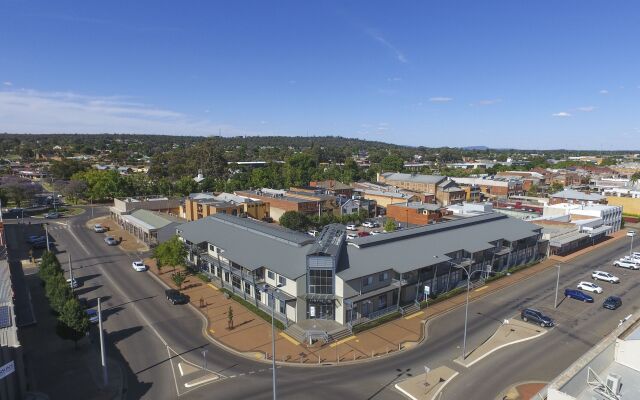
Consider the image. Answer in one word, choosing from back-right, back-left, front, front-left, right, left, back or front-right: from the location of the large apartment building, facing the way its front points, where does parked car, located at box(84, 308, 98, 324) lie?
right

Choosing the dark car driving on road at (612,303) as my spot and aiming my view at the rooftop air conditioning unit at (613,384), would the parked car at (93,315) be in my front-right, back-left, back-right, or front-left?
front-right

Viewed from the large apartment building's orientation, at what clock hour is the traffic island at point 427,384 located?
The traffic island is roughly at 11 o'clock from the large apartment building.

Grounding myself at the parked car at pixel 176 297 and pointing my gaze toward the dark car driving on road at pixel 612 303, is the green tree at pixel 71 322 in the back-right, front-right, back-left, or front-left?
back-right

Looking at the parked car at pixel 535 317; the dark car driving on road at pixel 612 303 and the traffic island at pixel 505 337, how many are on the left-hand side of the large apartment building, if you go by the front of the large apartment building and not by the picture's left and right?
3

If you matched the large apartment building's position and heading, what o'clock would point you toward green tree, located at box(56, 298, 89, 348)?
The green tree is roughly at 2 o'clock from the large apartment building.

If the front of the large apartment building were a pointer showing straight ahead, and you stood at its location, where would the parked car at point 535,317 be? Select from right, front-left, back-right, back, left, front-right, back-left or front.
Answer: left

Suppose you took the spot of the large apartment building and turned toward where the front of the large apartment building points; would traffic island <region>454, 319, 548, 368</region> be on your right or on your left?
on your left

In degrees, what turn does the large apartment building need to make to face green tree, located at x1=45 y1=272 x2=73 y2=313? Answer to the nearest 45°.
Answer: approximately 90° to its right

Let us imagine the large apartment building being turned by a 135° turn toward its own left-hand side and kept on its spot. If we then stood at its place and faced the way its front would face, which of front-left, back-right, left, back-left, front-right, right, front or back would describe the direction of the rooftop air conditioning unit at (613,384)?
right

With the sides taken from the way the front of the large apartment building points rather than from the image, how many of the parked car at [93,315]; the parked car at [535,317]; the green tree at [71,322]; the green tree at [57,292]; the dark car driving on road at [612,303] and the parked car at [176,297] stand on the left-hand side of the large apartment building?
2

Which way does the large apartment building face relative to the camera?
toward the camera

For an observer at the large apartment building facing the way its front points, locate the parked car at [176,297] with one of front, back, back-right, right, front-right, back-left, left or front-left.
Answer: right

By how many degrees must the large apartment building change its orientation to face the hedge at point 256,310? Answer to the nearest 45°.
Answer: approximately 90° to its right

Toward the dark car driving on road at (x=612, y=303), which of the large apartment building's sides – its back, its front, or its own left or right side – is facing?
left
